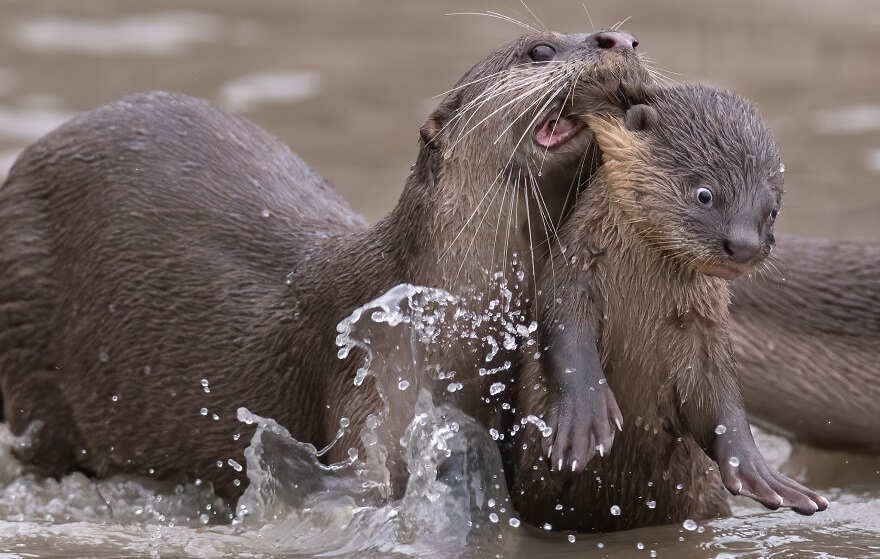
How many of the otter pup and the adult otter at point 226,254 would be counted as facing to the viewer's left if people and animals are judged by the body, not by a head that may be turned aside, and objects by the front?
0

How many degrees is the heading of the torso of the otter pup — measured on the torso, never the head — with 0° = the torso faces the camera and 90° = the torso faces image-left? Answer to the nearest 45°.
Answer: approximately 315°

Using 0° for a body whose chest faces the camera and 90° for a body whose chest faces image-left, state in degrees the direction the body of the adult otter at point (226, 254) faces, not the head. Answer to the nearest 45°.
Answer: approximately 270°

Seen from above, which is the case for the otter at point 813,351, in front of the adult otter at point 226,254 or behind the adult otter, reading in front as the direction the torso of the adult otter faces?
in front
